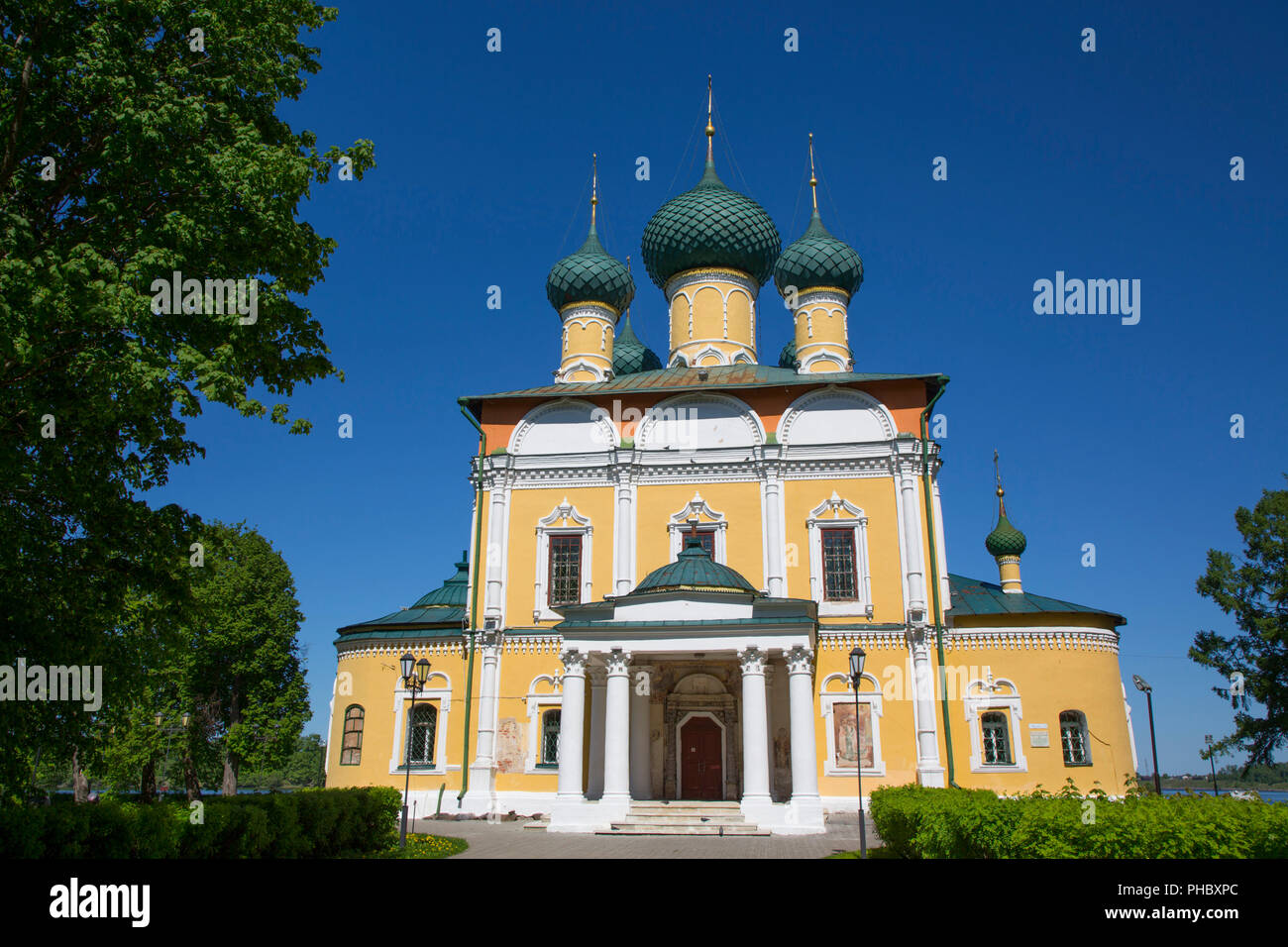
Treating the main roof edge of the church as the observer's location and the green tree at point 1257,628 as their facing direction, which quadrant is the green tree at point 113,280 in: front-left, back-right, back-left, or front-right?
back-right

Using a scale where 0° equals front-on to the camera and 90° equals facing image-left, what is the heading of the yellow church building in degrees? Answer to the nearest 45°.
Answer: approximately 0°

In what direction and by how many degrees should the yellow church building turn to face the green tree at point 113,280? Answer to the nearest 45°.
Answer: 0° — it already faces it

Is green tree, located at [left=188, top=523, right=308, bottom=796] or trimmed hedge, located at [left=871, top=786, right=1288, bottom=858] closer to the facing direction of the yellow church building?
the trimmed hedge

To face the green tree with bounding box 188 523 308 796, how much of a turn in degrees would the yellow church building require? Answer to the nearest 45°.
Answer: approximately 135° to its right

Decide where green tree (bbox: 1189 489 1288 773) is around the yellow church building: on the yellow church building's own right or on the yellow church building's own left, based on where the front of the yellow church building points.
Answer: on the yellow church building's own left
